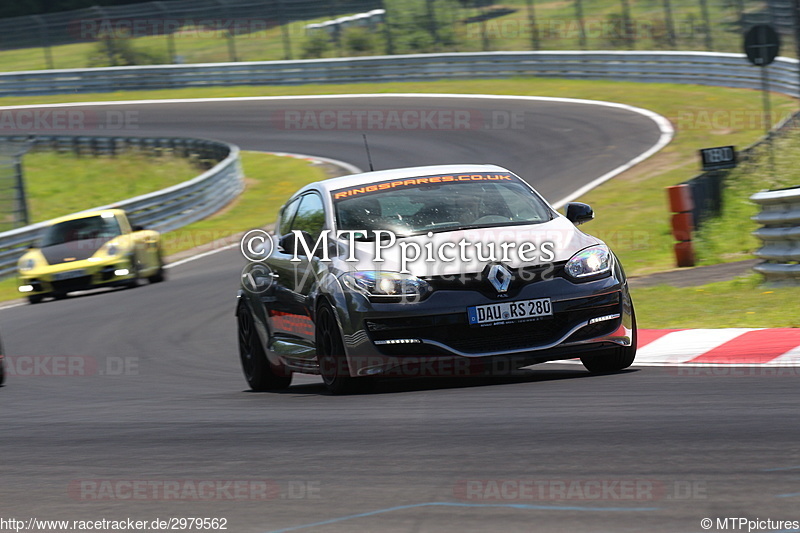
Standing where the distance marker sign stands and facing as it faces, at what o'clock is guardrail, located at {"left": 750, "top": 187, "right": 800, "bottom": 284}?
The guardrail is roughly at 12 o'clock from the distance marker sign.

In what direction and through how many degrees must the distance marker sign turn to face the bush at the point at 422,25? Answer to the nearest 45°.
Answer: approximately 180°

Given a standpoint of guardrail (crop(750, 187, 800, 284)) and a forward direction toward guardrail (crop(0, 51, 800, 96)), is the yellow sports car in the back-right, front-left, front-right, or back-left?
front-left

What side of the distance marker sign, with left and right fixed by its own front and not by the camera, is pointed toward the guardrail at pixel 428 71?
back

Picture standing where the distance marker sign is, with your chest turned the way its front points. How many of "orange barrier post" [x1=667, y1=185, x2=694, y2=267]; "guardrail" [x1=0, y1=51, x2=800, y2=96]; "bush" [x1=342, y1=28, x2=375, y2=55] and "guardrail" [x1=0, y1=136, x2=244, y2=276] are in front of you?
1

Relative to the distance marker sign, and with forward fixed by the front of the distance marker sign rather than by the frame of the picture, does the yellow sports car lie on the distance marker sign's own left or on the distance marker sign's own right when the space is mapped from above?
on the distance marker sign's own right

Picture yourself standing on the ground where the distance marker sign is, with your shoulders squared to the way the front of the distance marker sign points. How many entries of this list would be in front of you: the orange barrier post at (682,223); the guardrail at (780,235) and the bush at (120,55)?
2

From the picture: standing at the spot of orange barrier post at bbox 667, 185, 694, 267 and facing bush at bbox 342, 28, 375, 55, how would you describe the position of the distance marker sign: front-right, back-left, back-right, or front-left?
front-right

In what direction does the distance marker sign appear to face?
toward the camera

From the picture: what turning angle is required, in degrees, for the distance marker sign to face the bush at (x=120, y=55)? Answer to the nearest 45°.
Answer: approximately 135° to its right

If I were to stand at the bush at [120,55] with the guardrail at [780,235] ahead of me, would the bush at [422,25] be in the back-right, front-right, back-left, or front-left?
front-left
